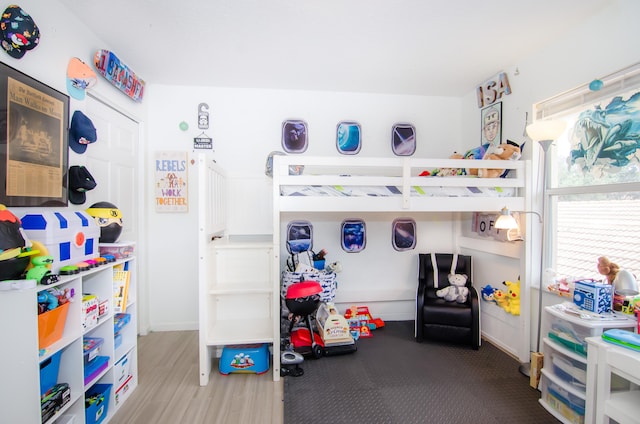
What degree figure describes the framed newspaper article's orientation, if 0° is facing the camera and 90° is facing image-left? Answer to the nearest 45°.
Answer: approximately 315°

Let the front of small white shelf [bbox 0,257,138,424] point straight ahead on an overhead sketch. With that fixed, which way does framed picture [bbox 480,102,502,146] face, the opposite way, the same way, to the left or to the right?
the opposite way

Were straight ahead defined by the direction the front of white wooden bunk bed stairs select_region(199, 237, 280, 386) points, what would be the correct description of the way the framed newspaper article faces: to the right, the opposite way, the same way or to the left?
to the left

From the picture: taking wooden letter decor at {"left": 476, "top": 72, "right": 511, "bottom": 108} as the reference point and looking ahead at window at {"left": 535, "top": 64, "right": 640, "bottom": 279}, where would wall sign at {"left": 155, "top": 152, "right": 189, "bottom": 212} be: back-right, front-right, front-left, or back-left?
back-right

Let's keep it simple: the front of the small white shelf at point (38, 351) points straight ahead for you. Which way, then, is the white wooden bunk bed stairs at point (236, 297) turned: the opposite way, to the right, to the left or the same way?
to the right

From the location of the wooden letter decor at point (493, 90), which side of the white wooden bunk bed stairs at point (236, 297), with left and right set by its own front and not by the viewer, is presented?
left

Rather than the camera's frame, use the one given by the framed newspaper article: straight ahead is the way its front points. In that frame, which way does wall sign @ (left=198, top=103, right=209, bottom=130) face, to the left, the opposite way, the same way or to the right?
to the right

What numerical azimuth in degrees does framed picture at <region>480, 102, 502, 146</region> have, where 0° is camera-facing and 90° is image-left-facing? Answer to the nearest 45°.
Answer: approximately 45°

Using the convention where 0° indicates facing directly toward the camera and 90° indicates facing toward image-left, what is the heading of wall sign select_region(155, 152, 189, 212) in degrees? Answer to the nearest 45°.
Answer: approximately 0°
